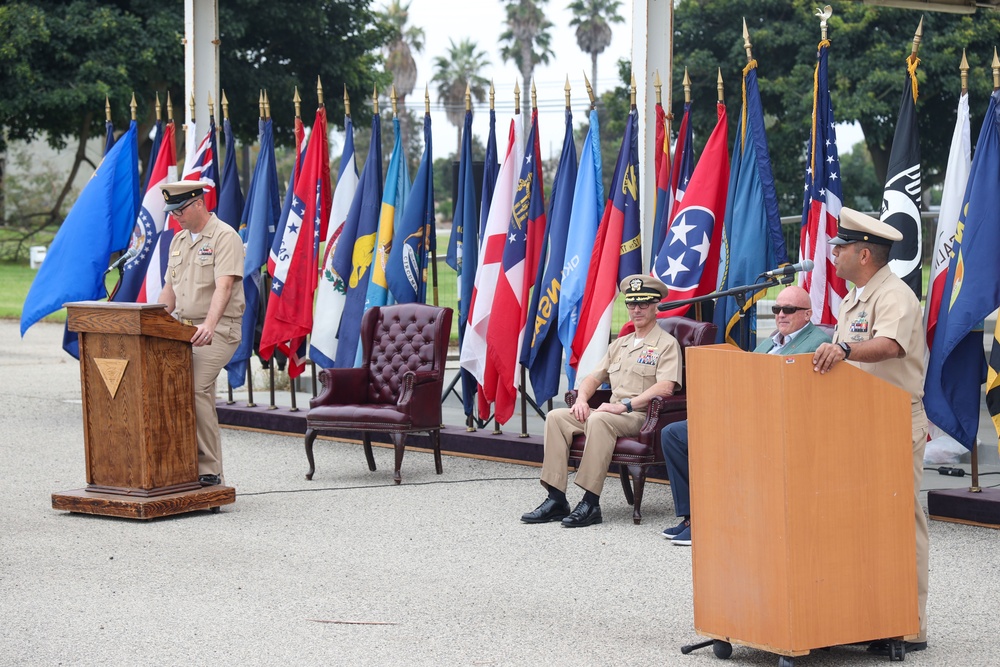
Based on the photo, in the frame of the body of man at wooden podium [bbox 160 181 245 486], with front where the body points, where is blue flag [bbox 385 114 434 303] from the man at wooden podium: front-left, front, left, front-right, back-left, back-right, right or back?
back

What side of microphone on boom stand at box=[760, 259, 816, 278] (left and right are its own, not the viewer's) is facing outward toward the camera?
right

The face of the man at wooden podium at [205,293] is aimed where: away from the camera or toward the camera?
toward the camera

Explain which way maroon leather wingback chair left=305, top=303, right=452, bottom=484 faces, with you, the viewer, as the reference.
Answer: facing the viewer and to the left of the viewer

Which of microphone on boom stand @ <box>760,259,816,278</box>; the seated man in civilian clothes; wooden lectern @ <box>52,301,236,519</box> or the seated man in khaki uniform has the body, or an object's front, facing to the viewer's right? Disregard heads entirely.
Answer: the microphone on boom stand

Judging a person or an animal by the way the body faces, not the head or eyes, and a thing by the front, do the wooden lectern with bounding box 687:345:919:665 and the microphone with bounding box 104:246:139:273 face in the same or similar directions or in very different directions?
very different directions

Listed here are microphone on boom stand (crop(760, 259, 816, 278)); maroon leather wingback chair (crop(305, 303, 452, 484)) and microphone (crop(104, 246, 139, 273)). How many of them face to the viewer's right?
2

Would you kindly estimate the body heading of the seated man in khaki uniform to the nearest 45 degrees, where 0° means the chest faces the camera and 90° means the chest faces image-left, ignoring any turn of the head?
approximately 45°

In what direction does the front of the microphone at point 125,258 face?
to the viewer's right

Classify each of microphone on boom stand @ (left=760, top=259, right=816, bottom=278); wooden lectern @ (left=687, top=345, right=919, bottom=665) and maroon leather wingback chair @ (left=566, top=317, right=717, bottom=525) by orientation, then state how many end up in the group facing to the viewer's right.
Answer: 1

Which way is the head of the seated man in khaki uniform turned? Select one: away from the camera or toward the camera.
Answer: toward the camera

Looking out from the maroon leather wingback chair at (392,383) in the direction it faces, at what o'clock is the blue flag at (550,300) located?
The blue flag is roughly at 8 o'clock from the maroon leather wingback chair.

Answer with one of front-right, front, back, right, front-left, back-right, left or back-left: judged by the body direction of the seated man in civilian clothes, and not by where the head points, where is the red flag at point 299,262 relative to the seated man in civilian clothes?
right

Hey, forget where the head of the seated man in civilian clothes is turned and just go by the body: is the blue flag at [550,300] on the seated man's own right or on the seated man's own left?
on the seated man's own right

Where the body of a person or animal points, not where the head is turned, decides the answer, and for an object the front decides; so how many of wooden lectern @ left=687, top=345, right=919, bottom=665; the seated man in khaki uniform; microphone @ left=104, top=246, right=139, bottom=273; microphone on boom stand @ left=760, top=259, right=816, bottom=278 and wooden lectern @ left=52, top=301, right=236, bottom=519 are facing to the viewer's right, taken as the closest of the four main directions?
2

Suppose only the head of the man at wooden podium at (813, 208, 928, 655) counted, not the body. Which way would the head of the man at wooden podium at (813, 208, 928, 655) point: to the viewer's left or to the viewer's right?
to the viewer's left

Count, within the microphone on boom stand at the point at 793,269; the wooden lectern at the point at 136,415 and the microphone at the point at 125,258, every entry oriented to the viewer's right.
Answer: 2

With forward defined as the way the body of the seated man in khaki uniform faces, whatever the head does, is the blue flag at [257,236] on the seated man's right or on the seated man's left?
on the seated man's right

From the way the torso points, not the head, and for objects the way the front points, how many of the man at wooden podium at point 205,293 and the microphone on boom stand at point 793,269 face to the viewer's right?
1
